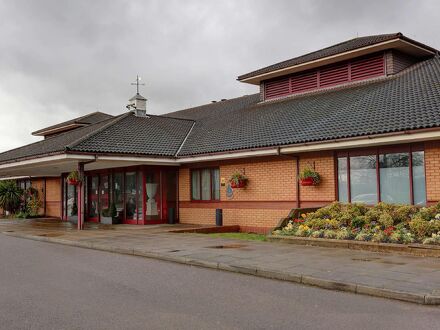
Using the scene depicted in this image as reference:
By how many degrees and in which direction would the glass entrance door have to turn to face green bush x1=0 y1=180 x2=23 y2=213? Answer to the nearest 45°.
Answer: approximately 90° to its right

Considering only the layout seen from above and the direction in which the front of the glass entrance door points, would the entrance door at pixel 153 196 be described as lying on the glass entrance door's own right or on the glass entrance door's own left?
on the glass entrance door's own left

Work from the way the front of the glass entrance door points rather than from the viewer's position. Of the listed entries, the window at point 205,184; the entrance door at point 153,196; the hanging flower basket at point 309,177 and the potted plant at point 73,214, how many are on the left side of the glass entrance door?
3

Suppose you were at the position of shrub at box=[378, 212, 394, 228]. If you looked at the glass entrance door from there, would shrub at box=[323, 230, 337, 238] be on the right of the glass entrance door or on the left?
left

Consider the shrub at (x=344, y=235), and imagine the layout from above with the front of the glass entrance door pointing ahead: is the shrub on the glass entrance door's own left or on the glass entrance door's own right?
on the glass entrance door's own left

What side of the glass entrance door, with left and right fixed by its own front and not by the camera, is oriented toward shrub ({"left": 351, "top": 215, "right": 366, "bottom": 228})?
left

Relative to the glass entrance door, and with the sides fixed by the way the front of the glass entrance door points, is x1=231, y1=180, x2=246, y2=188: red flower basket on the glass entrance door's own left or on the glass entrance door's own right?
on the glass entrance door's own left

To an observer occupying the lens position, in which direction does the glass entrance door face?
facing the viewer and to the left of the viewer

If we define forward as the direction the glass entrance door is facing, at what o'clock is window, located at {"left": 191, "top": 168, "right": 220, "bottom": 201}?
The window is roughly at 9 o'clock from the glass entrance door.

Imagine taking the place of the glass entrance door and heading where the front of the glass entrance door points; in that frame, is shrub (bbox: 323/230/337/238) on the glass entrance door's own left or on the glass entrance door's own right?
on the glass entrance door's own left

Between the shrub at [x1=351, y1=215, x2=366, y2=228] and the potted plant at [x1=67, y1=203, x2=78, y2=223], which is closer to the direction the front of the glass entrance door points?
the shrub

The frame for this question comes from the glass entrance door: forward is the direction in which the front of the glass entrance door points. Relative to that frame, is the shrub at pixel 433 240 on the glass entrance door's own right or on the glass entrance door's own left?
on the glass entrance door's own left

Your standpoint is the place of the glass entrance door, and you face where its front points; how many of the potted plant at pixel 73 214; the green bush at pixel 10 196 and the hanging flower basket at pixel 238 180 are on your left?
1
